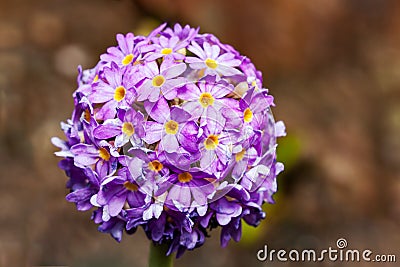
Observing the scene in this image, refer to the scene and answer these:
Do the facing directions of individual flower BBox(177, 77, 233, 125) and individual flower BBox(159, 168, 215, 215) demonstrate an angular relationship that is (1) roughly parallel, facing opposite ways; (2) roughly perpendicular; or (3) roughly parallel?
roughly parallel

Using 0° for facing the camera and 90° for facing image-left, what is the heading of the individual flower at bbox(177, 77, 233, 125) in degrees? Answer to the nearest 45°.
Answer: approximately 0°

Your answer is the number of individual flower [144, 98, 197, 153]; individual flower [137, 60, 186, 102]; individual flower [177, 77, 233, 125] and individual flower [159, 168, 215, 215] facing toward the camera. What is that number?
4

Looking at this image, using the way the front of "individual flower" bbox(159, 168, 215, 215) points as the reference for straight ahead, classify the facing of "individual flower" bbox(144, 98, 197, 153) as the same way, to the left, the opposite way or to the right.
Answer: the same way

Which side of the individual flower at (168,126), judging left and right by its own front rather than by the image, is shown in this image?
front

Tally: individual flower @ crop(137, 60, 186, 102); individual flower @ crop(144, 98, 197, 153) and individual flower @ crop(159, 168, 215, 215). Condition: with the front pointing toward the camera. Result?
3

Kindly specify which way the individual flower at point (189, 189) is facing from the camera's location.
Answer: facing the viewer

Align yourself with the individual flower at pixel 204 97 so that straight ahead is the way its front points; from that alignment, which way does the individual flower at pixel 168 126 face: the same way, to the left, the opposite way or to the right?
the same way

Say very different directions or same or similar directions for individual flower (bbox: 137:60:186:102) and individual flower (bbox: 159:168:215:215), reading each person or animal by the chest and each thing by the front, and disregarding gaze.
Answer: same or similar directions

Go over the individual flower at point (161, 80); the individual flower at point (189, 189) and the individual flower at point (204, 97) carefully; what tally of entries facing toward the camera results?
3

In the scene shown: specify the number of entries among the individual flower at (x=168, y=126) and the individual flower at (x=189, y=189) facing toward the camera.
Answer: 2
